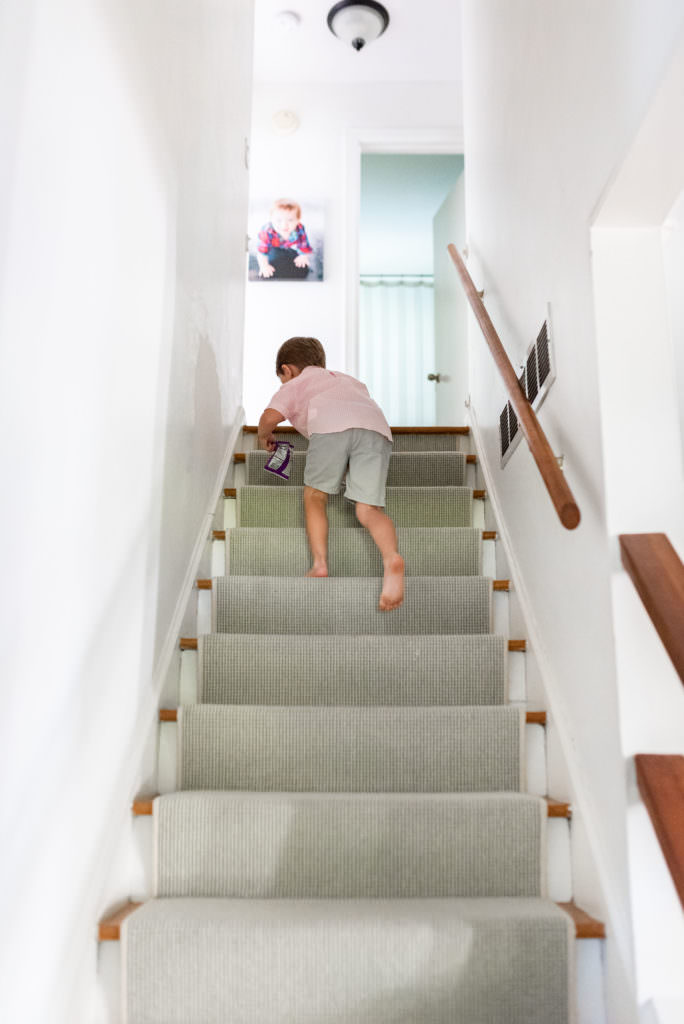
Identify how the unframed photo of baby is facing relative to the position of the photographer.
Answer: facing the viewer

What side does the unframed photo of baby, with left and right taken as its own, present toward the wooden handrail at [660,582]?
front

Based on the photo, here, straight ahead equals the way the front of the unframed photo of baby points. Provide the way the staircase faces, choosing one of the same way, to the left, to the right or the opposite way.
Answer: the same way

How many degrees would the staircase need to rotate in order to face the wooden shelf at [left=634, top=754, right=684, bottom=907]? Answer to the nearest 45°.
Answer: approximately 45° to its left

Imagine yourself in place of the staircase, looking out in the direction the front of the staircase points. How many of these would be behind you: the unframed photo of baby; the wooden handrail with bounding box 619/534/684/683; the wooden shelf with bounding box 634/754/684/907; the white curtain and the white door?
3

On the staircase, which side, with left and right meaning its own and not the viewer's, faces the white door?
back

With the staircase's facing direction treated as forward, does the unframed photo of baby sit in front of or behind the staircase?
behind

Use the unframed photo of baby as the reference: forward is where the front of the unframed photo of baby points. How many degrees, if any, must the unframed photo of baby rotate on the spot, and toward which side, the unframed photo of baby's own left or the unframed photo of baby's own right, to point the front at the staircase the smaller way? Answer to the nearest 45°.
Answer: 0° — it already faces it

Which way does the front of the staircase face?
toward the camera

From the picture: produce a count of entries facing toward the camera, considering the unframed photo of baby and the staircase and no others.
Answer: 2

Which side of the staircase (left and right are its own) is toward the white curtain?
back

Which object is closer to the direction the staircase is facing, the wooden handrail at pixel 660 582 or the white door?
the wooden handrail

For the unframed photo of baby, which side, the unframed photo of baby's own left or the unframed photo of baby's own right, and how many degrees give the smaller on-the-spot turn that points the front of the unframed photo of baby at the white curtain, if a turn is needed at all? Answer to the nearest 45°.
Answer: approximately 135° to the unframed photo of baby's own left
